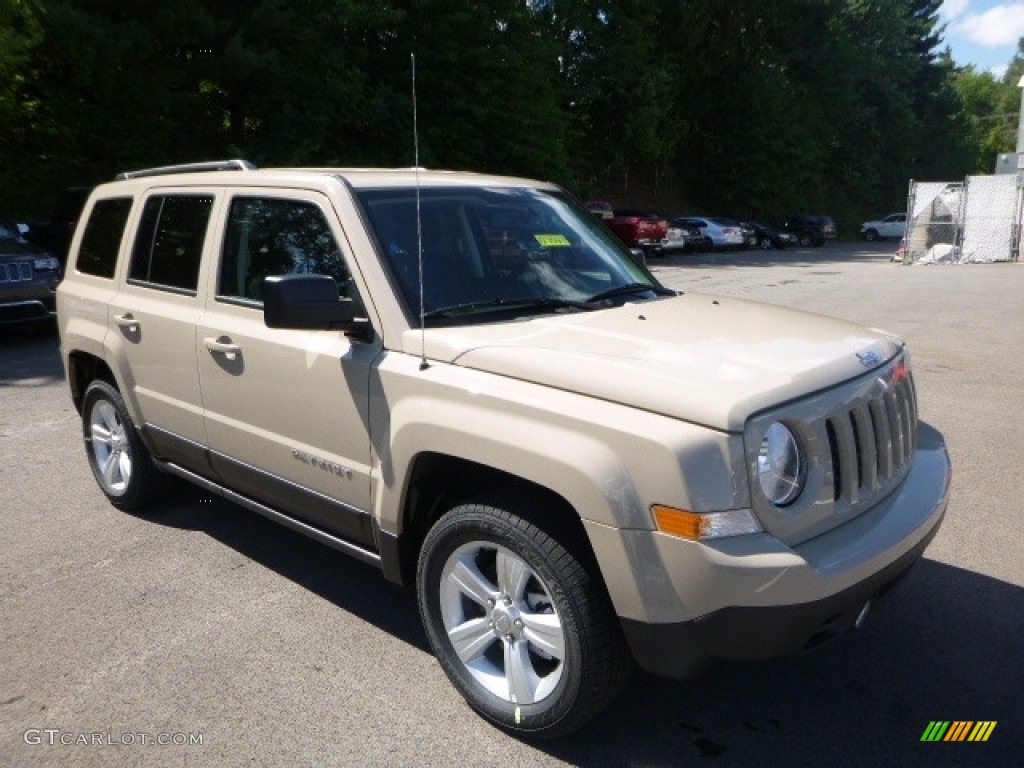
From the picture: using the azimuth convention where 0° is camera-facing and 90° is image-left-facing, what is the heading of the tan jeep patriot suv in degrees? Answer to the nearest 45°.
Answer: approximately 315°

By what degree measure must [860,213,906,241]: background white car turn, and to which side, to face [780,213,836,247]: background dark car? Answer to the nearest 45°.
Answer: approximately 45° to its left

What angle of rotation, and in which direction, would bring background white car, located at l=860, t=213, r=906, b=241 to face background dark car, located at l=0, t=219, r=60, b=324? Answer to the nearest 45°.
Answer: approximately 45° to its left

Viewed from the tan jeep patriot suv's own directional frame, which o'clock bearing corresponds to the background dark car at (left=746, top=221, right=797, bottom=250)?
The background dark car is roughly at 8 o'clock from the tan jeep patriot suv.

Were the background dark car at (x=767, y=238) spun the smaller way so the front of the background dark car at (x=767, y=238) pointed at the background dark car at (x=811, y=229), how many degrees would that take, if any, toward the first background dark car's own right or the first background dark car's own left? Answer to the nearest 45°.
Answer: approximately 90° to the first background dark car's own left

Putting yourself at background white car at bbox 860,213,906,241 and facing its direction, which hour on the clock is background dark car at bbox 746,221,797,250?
The background dark car is roughly at 11 o'clock from the background white car.

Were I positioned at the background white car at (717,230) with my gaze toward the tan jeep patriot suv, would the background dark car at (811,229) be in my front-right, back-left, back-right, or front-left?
back-left

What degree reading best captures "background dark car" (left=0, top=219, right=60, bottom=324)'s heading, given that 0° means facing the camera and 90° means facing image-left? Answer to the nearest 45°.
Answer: approximately 315°

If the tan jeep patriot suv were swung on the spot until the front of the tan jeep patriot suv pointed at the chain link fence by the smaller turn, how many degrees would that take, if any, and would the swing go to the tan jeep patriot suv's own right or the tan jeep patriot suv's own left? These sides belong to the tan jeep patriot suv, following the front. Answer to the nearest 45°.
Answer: approximately 90° to the tan jeep patriot suv's own left

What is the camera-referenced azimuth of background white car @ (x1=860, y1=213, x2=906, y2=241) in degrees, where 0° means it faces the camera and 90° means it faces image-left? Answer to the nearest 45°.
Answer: approximately 45°

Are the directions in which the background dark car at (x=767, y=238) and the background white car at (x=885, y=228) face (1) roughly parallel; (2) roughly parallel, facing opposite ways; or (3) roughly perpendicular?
roughly perpendicular

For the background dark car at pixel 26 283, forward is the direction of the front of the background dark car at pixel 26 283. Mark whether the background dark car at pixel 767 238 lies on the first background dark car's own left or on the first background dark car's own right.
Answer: on the first background dark car's own left

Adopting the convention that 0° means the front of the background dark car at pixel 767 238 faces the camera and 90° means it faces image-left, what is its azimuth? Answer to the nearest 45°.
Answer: approximately 135°
